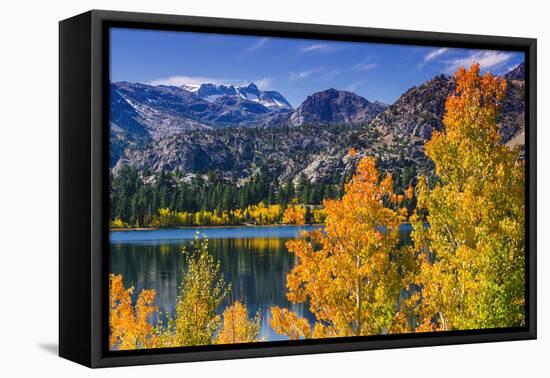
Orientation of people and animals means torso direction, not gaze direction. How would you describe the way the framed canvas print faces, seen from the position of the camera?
facing the viewer and to the right of the viewer
